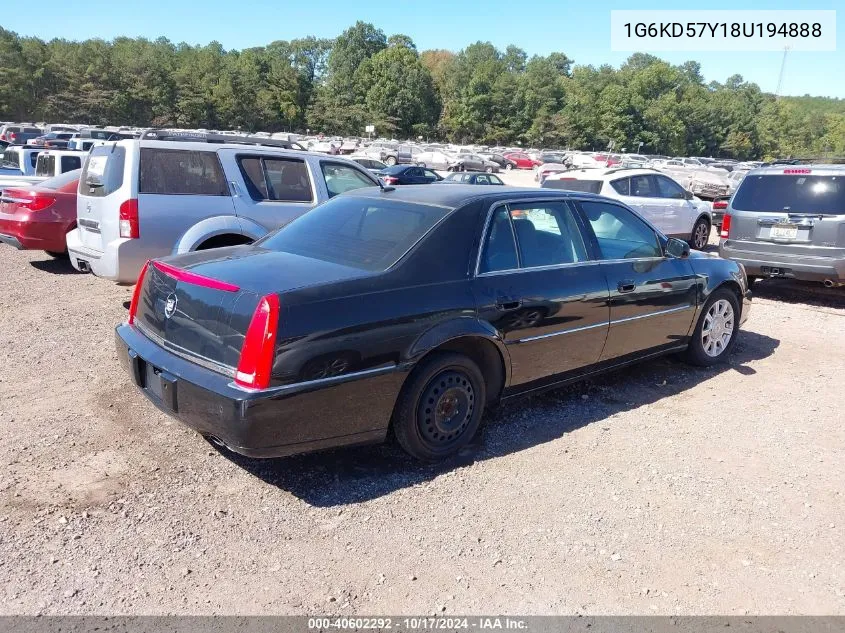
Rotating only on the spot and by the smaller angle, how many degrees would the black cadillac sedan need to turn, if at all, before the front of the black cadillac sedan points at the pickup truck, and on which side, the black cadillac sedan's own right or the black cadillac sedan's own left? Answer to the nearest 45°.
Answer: approximately 90° to the black cadillac sedan's own left

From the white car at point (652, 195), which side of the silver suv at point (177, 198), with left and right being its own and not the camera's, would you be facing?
front

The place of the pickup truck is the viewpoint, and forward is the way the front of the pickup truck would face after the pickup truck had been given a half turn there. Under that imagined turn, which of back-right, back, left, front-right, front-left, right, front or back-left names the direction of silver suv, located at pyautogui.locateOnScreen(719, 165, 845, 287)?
left

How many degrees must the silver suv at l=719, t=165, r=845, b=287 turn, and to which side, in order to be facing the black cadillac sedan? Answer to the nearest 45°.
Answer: approximately 180°

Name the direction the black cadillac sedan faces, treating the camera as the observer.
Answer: facing away from the viewer and to the right of the viewer

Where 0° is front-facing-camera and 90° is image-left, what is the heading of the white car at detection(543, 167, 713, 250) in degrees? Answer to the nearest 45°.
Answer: approximately 225°

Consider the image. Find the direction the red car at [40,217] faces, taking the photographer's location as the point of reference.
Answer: facing away from the viewer and to the right of the viewer

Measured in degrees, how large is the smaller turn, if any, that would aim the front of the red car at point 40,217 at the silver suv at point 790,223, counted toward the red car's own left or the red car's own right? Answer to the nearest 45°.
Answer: approximately 90° to the red car's own right

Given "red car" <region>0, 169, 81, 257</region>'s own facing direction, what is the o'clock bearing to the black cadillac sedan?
The black cadillac sedan is roughly at 4 o'clock from the red car.

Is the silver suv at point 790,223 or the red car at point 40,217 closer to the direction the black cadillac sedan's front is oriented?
the silver suv

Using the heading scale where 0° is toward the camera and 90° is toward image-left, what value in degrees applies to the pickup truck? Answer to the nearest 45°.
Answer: approximately 225°

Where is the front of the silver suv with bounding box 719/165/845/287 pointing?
away from the camera

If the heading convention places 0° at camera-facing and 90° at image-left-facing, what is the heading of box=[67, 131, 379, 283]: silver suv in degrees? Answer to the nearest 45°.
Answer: approximately 225°
